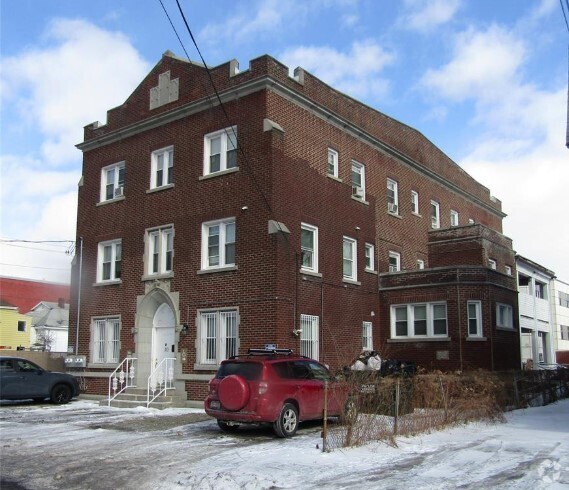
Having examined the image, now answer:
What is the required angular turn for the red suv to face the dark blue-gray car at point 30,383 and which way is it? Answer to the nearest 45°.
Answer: approximately 90° to its left

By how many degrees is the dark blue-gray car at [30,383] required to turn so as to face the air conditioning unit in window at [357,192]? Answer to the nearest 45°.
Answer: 0° — it already faces it

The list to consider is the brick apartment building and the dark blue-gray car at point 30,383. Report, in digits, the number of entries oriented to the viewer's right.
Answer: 1

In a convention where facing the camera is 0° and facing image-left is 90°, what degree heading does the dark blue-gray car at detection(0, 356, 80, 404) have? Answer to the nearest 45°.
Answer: approximately 270°

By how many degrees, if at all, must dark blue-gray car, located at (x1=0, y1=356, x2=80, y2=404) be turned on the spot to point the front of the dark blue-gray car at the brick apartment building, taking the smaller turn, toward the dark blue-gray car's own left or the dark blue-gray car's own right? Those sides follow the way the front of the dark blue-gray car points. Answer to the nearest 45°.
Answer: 0° — it already faces it

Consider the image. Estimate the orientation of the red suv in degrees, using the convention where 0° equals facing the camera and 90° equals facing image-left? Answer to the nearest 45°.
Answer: approximately 225°

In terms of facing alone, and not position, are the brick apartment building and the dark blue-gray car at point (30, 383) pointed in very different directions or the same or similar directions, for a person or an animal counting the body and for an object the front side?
very different directions

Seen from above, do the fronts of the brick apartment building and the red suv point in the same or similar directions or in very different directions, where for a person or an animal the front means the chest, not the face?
very different directions

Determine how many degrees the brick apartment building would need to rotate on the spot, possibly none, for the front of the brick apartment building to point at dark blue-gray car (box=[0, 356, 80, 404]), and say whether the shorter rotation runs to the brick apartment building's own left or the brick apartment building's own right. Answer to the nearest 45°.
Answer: approximately 45° to the brick apartment building's own right

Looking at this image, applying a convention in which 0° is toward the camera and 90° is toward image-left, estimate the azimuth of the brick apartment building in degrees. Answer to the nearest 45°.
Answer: approximately 45°

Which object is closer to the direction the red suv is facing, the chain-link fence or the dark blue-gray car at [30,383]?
the chain-link fence
